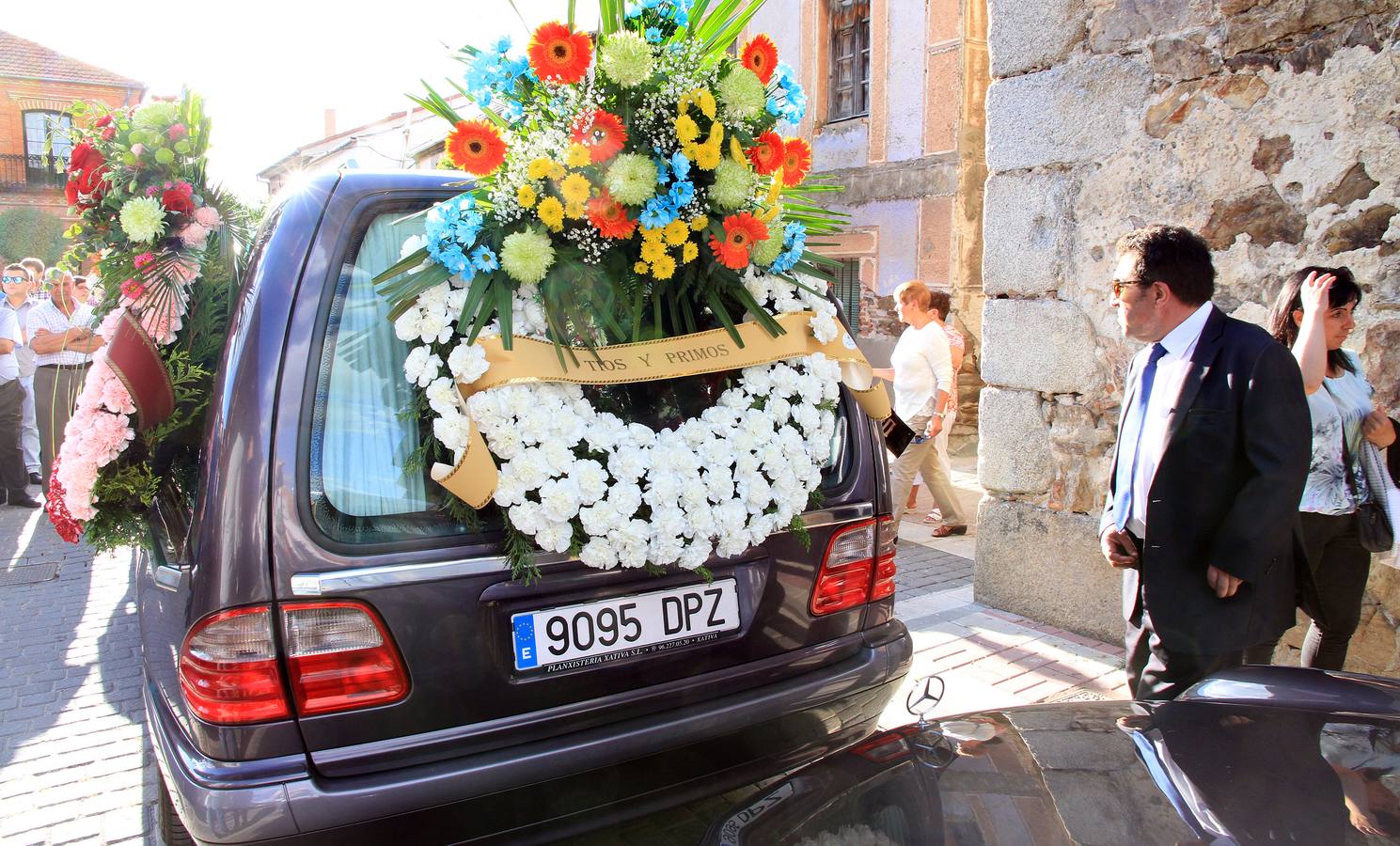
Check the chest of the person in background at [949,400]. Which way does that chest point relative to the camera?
to the viewer's left

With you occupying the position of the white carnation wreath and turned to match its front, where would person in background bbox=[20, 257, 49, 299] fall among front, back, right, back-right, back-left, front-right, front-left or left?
back-right

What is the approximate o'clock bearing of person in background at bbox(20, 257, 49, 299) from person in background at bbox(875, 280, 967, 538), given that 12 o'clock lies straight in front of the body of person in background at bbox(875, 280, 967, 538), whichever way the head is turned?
person in background at bbox(20, 257, 49, 299) is roughly at 12 o'clock from person in background at bbox(875, 280, 967, 538).

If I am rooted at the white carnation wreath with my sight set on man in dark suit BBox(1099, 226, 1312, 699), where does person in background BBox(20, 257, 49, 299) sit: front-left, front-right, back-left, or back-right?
back-left

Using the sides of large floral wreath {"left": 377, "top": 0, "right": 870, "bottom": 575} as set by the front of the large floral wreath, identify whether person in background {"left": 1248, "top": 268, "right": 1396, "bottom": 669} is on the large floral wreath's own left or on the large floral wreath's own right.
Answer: on the large floral wreath's own left

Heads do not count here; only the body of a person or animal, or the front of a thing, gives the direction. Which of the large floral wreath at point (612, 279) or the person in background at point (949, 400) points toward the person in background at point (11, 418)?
the person in background at point (949, 400)

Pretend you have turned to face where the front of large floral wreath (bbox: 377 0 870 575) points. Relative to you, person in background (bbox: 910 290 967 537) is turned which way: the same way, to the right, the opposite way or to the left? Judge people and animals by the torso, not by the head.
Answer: to the right

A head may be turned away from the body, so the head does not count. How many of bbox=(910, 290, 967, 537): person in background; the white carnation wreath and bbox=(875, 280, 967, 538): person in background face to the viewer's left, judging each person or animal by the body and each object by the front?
2

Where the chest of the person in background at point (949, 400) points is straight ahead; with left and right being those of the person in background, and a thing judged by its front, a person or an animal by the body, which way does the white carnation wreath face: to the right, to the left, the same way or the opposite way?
to the left

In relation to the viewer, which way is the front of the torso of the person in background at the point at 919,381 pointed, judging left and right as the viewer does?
facing to the left of the viewer
